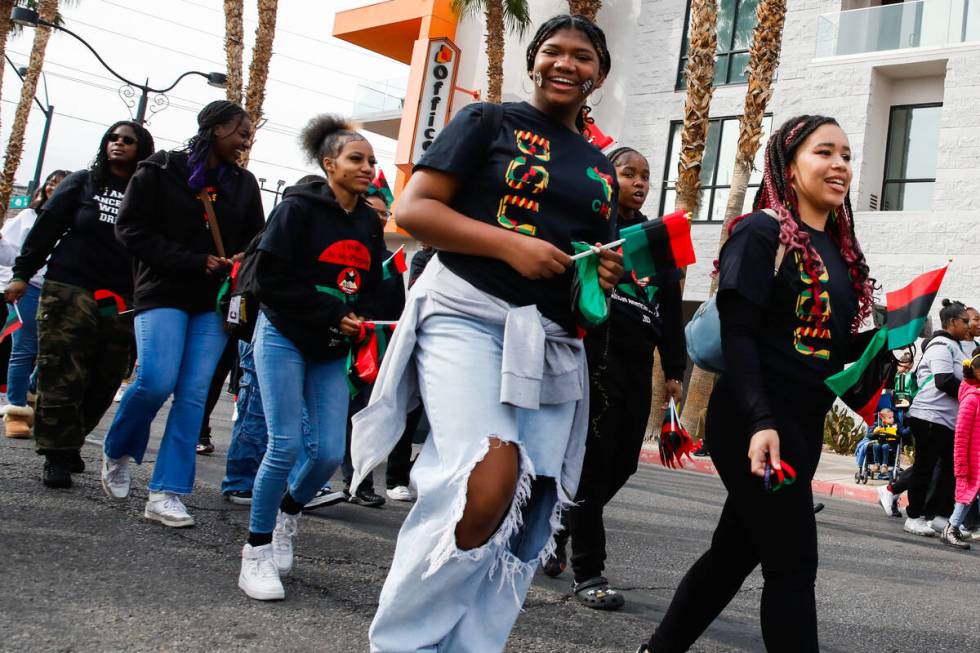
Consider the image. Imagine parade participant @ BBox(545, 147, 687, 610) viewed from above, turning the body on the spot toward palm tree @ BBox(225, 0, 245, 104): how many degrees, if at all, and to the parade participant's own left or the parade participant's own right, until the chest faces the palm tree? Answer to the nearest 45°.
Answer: approximately 180°

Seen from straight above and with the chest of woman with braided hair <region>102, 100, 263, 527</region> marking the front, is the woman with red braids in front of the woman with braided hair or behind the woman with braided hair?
in front

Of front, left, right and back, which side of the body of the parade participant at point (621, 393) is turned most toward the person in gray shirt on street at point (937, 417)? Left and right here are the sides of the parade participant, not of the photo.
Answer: left

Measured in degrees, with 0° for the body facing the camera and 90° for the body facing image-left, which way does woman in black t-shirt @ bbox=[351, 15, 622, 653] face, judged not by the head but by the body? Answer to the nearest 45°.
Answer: approximately 315°

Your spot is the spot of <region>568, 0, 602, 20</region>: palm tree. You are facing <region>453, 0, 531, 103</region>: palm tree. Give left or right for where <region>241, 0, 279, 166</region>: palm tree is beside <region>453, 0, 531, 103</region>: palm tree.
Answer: left

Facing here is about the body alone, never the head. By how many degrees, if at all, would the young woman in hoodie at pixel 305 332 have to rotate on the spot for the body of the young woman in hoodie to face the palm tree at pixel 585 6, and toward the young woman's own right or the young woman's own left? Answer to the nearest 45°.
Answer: approximately 135° to the young woman's own left

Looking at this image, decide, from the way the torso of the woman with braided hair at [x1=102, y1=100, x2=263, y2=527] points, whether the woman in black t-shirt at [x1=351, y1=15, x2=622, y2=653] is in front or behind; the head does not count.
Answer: in front
